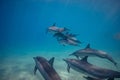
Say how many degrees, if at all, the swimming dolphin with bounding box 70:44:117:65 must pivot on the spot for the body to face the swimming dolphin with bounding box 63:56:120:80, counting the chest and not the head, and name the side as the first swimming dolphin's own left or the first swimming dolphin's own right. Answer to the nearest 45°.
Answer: approximately 90° to the first swimming dolphin's own left

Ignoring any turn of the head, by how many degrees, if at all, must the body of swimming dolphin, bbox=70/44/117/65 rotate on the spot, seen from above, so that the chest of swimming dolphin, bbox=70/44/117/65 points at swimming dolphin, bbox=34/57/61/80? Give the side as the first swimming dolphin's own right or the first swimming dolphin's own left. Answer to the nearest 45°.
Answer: approximately 45° to the first swimming dolphin's own left

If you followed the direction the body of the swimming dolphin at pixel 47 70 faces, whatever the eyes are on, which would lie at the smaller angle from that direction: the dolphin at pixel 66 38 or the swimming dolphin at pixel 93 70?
the dolphin

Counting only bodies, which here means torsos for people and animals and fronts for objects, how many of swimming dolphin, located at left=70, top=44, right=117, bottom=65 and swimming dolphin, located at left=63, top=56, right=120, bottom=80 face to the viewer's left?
2

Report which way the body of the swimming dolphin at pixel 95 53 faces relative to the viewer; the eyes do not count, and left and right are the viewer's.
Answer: facing to the left of the viewer

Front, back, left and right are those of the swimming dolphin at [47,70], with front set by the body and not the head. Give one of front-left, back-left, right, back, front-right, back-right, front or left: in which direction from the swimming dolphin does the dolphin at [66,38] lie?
right

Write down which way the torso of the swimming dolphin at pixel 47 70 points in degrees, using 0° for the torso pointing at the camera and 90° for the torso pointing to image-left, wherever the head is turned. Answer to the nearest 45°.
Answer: approximately 135°

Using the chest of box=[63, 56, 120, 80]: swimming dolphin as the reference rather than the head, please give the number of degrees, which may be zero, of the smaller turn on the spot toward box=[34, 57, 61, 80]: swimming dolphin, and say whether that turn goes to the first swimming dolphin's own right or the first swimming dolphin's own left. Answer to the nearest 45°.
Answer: approximately 45° to the first swimming dolphin's own left

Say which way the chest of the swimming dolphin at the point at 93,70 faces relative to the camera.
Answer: to the viewer's left
